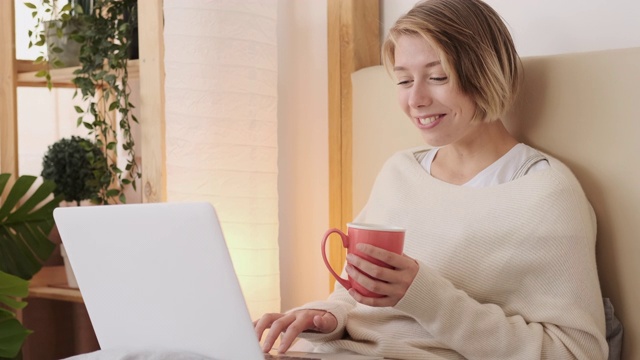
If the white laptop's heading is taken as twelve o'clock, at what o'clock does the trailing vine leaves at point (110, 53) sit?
The trailing vine leaves is roughly at 10 o'clock from the white laptop.

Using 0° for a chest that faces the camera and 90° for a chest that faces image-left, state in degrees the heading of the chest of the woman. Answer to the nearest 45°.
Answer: approximately 45°

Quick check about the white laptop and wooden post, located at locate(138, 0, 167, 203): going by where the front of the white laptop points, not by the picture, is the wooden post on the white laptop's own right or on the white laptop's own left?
on the white laptop's own left

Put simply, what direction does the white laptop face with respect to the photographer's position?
facing away from the viewer and to the right of the viewer

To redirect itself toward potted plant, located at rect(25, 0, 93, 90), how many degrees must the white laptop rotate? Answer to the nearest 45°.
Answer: approximately 45° to its left

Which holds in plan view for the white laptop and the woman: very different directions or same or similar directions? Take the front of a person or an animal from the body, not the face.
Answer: very different directions

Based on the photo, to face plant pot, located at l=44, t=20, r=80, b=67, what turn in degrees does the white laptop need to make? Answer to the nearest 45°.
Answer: approximately 45° to its left

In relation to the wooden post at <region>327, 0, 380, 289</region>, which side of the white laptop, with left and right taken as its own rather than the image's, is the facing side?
front
